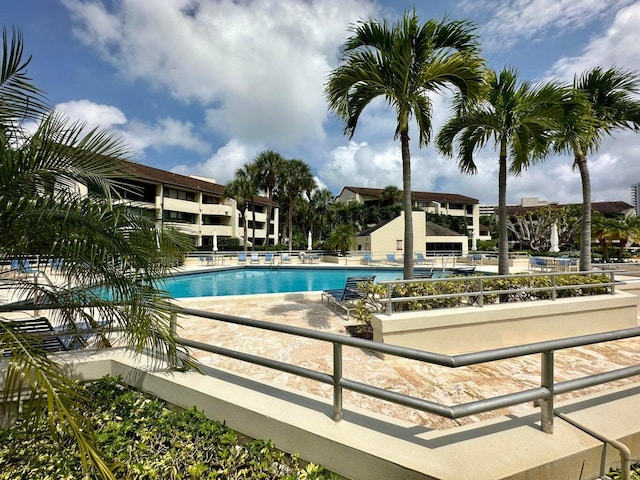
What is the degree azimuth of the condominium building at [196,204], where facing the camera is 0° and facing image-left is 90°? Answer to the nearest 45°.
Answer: approximately 315°

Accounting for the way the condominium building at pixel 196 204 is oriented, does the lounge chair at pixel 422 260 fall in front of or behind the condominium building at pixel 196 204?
in front

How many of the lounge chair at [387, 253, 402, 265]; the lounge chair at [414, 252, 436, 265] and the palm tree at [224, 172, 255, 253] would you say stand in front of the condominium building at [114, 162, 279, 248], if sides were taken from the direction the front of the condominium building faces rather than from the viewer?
3

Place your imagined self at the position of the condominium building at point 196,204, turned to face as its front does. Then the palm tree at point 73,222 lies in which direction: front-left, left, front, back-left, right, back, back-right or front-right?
front-right

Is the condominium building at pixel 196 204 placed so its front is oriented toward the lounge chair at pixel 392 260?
yes

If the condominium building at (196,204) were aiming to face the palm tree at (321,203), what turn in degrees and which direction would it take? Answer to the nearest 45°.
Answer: approximately 45° to its left

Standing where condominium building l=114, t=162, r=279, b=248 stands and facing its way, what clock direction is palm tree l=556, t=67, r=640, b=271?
The palm tree is roughly at 1 o'clock from the condominium building.

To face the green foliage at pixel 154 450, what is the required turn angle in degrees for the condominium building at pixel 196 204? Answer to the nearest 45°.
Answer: approximately 45° to its right

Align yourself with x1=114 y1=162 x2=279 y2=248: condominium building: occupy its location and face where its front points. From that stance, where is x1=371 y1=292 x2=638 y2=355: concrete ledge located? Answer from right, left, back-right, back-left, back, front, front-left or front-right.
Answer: front-right

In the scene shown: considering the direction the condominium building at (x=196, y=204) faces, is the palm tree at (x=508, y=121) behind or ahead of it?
ahead
